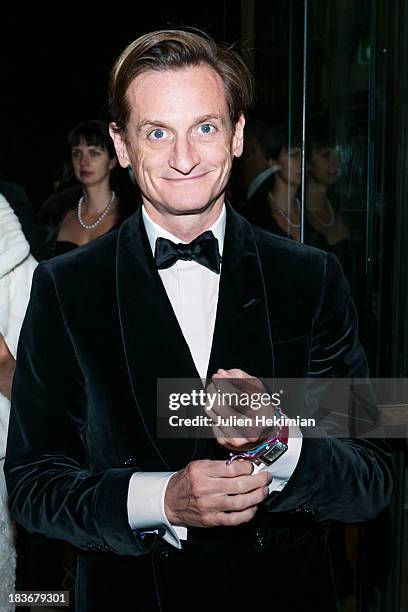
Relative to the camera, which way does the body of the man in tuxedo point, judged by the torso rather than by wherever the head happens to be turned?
toward the camera

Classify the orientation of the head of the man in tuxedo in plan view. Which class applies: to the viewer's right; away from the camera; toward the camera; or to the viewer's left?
toward the camera

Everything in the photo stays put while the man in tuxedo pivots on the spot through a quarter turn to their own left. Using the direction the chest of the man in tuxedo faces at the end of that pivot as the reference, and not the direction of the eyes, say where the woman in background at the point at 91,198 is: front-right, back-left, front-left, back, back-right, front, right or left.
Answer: left
